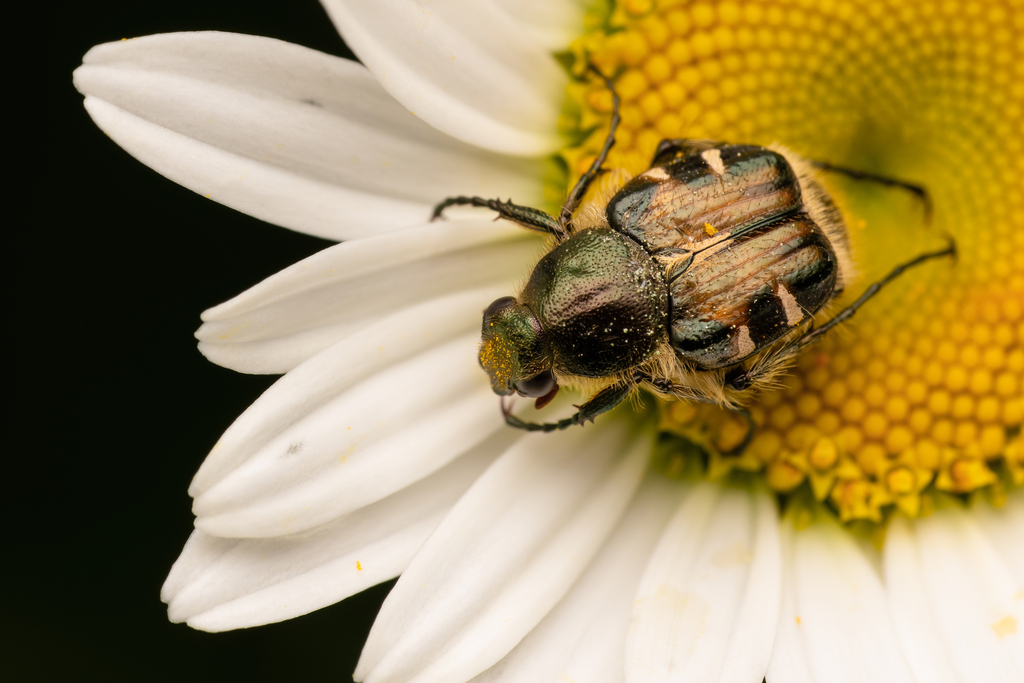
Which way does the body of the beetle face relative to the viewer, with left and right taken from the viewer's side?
facing the viewer and to the left of the viewer
